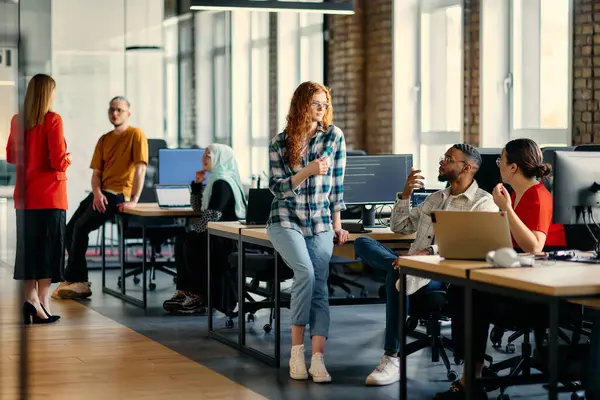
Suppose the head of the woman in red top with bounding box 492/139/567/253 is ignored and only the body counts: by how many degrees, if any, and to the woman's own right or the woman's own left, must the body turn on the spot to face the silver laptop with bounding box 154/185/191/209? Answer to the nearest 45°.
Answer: approximately 45° to the woman's own right

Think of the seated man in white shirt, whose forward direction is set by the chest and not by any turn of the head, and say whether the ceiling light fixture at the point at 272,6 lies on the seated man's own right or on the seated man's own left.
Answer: on the seated man's own right

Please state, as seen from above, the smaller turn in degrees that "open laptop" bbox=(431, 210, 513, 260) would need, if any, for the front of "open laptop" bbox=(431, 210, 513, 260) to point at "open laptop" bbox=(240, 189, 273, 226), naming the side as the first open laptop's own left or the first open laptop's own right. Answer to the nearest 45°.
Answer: approximately 45° to the first open laptop's own left

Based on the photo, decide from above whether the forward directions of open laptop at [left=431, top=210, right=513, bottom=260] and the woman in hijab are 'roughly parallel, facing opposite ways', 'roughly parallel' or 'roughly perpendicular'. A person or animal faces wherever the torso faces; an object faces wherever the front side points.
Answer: roughly perpendicular

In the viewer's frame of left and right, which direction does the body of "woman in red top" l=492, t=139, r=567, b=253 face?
facing to the left of the viewer

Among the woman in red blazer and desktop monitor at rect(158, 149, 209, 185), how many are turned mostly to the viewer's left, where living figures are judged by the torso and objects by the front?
0

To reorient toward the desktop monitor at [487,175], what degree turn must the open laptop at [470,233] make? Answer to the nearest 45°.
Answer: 0° — it already faces it

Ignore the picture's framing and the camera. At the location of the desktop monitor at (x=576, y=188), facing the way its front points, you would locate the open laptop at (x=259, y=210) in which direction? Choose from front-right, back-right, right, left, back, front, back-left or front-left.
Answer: front-left

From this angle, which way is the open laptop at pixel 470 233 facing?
away from the camera

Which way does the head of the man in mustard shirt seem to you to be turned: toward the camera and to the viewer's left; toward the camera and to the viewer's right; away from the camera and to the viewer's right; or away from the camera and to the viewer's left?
toward the camera and to the viewer's left

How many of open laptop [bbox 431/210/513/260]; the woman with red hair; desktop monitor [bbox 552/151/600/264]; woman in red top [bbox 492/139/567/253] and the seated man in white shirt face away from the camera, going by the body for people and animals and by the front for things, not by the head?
2
